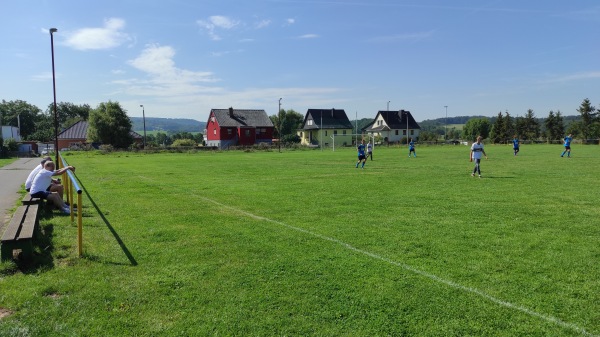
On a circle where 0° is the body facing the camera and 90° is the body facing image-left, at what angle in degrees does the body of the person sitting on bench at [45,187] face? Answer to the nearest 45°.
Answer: approximately 270°

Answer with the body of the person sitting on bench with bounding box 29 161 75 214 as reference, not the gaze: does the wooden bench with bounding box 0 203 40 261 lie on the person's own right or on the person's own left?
on the person's own right
